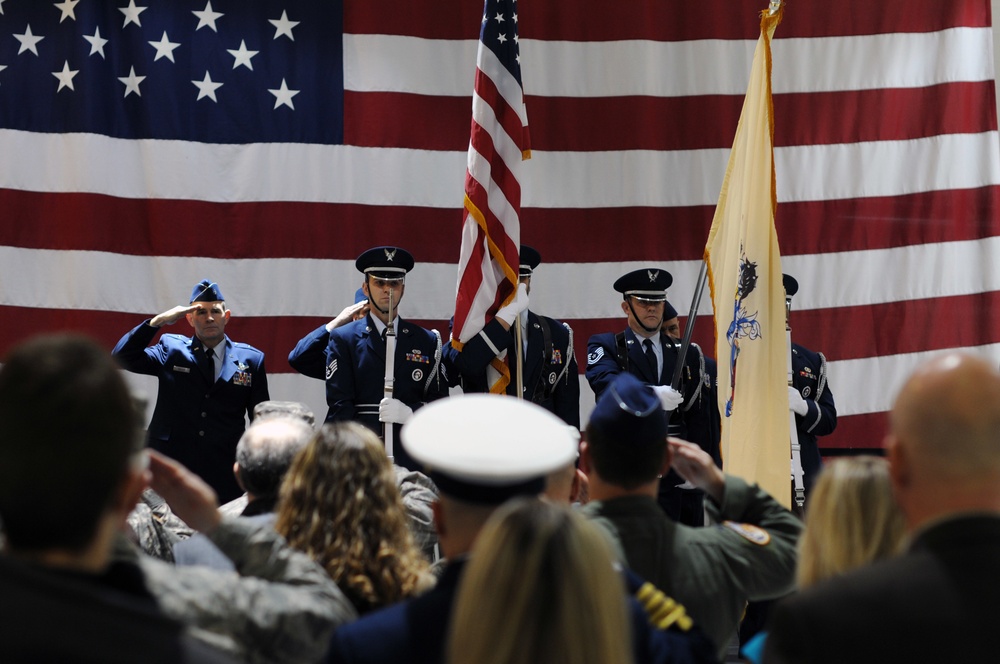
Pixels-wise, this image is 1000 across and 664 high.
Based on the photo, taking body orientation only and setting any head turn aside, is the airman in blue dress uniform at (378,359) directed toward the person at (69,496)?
yes

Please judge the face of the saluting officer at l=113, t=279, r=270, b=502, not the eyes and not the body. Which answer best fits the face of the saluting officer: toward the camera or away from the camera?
toward the camera

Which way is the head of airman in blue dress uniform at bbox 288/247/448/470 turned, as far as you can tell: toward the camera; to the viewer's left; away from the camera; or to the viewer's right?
toward the camera

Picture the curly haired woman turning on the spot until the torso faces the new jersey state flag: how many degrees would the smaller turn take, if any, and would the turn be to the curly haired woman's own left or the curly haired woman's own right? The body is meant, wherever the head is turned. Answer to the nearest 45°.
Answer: approximately 45° to the curly haired woman's own right

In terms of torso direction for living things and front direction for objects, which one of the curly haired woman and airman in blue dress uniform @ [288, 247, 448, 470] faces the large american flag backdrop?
the curly haired woman

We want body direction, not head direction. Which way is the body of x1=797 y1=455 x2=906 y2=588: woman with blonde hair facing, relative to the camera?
away from the camera

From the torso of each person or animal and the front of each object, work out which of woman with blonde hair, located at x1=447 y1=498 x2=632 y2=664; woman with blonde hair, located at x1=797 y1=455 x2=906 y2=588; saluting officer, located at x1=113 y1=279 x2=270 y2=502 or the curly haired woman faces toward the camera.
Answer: the saluting officer

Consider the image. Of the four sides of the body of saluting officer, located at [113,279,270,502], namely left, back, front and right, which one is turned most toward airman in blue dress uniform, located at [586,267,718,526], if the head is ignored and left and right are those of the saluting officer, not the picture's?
left

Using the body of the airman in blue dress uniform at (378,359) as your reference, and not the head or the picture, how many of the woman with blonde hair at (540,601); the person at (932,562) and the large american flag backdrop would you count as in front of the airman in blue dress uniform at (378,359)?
2

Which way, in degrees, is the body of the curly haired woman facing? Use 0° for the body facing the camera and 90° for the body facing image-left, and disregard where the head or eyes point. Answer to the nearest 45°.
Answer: approximately 180°

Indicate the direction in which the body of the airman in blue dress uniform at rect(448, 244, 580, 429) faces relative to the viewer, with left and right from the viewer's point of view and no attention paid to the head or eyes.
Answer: facing the viewer

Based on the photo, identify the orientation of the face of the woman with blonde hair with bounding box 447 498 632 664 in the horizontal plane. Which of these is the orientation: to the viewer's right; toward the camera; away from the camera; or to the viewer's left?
away from the camera

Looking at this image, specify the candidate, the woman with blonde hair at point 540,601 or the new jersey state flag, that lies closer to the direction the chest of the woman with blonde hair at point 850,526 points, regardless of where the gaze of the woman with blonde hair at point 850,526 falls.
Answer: the new jersey state flag

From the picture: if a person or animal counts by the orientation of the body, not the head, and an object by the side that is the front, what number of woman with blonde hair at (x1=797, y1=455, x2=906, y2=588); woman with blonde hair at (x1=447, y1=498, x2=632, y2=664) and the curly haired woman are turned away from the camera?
3

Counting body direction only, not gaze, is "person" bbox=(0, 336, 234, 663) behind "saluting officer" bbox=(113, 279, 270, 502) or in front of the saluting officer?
in front

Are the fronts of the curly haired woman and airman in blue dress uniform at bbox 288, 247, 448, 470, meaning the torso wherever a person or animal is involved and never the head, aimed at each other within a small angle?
yes

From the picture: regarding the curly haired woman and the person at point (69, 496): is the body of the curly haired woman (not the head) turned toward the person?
no

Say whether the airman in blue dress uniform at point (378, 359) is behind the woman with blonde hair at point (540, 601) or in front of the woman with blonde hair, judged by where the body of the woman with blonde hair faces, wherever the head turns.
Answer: in front

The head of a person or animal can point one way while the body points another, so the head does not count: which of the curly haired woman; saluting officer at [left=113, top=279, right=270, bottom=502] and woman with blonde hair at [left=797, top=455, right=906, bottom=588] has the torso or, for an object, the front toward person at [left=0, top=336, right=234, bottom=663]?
the saluting officer

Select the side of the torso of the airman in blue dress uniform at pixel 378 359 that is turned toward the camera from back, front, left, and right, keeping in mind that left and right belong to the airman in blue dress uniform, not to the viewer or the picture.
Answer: front

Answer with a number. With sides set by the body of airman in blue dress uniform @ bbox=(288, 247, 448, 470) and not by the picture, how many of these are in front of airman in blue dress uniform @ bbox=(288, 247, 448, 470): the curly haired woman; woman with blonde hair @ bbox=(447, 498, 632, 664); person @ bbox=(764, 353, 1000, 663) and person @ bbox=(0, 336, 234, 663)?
4
